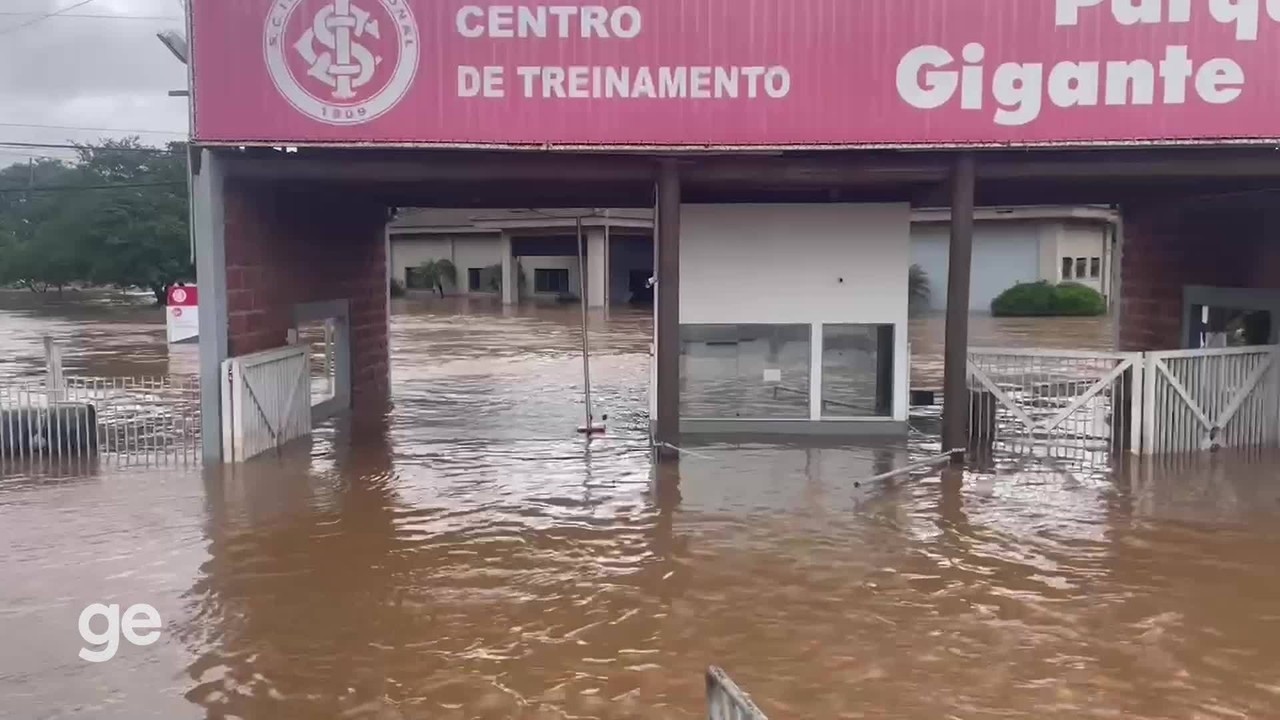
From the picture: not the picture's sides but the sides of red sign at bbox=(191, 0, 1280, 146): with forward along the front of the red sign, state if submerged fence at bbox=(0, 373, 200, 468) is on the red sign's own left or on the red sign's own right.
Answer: on the red sign's own right

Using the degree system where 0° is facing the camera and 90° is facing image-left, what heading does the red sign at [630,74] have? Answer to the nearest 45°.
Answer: approximately 0°

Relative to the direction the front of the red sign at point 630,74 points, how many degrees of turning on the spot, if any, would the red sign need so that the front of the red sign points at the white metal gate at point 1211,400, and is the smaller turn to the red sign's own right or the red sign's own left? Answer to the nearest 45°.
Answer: approximately 90° to the red sign's own left

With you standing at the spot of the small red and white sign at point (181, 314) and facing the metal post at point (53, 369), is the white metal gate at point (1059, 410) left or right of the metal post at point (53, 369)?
left

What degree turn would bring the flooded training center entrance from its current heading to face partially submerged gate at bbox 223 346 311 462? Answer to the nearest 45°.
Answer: approximately 90° to its right

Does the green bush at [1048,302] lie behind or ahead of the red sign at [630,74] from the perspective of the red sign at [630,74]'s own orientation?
behind

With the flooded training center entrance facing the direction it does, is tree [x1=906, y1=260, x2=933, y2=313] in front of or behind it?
behind

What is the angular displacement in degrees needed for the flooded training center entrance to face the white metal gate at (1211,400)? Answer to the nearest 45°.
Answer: approximately 90° to its left

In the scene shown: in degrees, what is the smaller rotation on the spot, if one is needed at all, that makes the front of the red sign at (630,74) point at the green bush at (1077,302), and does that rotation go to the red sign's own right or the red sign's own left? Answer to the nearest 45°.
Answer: approximately 135° to the red sign's own left

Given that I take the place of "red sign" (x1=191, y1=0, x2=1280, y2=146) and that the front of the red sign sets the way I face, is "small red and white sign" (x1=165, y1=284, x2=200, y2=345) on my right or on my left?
on my right

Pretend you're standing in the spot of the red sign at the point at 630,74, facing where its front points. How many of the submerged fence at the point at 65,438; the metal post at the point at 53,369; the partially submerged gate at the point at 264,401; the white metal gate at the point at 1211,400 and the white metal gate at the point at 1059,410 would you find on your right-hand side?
3

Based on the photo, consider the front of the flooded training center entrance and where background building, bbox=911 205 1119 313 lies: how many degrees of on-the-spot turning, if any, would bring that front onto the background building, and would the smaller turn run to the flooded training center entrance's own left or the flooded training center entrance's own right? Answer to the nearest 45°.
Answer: approximately 180°

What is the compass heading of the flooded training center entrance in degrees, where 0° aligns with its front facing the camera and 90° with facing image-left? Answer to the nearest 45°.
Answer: approximately 0°
